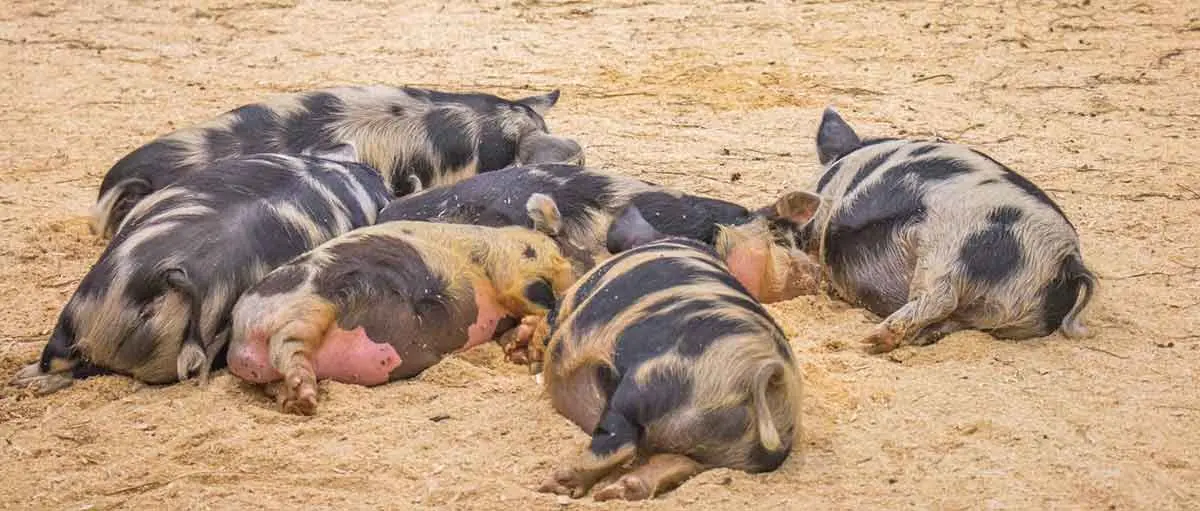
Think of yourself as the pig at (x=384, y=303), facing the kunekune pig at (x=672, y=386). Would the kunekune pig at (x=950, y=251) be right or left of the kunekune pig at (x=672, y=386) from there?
left

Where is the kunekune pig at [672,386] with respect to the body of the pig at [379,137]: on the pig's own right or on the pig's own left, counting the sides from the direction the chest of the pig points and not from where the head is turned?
on the pig's own right

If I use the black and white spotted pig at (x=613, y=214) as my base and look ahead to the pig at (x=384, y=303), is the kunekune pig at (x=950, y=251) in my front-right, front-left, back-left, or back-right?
back-left

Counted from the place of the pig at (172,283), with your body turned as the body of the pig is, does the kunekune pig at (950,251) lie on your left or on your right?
on your right

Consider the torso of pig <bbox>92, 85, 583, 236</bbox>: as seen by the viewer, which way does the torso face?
to the viewer's right

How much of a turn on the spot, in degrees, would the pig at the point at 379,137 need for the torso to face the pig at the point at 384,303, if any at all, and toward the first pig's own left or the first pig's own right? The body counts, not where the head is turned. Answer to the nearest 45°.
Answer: approximately 90° to the first pig's own right

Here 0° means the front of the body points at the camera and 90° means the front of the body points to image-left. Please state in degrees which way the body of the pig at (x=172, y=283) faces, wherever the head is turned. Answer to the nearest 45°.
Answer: approximately 225°

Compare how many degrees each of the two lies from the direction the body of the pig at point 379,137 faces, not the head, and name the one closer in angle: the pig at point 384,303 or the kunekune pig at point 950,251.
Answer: the kunekune pig

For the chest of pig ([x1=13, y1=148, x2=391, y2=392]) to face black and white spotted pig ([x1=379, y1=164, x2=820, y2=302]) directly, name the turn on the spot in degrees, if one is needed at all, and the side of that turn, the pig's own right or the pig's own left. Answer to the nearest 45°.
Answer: approximately 45° to the pig's own right
